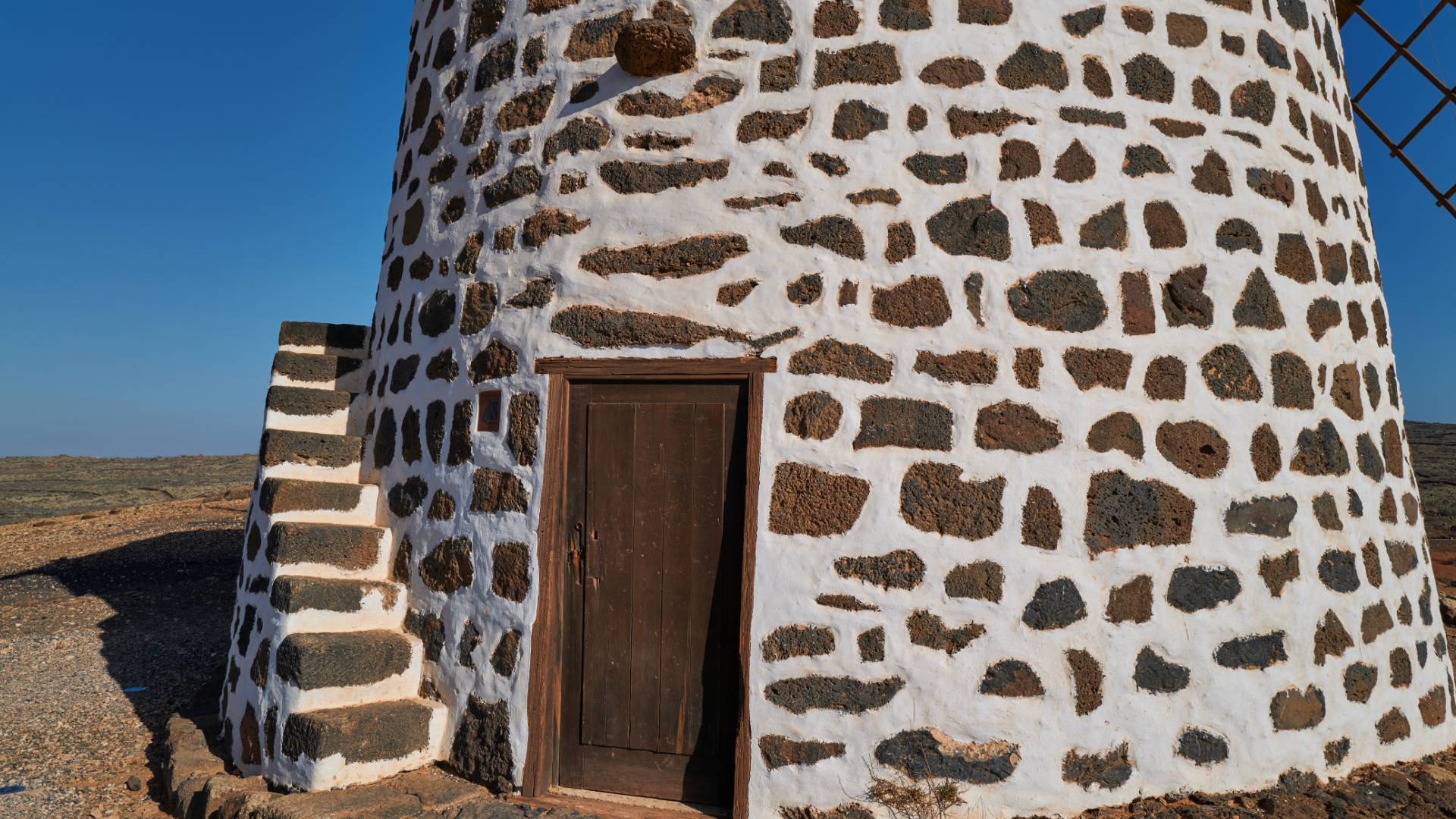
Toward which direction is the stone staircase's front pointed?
toward the camera
